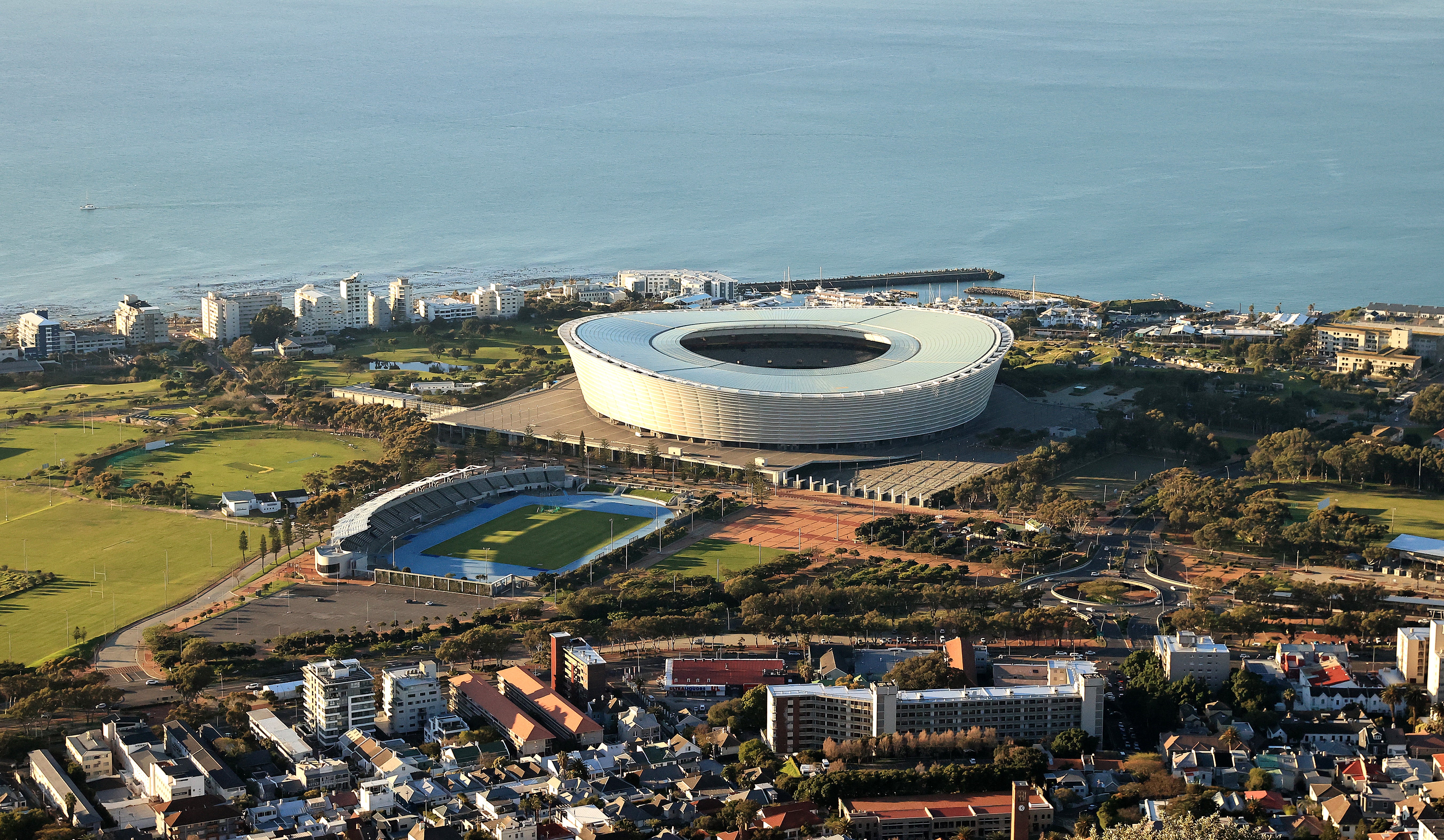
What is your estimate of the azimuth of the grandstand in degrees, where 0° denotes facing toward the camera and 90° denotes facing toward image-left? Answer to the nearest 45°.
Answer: approximately 315°

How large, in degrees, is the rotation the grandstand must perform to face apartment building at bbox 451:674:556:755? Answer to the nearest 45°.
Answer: approximately 45° to its right

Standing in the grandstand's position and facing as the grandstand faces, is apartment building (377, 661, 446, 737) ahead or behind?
ahead

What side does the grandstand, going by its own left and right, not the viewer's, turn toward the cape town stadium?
left

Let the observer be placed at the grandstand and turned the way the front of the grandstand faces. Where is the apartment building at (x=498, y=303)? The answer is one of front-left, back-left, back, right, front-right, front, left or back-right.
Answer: back-left

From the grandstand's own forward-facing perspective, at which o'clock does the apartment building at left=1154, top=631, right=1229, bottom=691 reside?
The apartment building is roughly at 12 o'clock from the grandstand.

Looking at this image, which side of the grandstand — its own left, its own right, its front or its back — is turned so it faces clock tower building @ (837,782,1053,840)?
front

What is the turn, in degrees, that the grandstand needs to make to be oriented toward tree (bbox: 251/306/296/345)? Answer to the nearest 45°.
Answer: approximately 135° to its left

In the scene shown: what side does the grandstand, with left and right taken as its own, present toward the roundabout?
front

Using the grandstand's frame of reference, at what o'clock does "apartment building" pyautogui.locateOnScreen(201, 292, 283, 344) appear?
The apartment building is roughly at 7 o'clock from the grandstand.

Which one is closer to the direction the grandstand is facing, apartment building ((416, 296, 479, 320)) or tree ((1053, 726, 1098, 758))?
the tree

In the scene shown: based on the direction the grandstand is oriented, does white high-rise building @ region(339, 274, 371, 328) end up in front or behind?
behind

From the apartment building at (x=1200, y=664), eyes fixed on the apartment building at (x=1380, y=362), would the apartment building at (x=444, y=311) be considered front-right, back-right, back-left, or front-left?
front-left

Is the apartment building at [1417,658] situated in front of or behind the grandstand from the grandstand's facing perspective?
in front

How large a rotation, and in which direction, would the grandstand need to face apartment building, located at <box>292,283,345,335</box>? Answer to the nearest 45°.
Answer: approximately 135° to its left

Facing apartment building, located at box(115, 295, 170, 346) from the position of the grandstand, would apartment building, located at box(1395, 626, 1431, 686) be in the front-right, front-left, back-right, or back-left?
back-right

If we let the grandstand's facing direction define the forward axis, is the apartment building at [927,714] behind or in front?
in front

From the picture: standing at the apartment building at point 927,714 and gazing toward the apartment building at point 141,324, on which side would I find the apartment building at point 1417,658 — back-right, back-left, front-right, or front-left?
back-right
